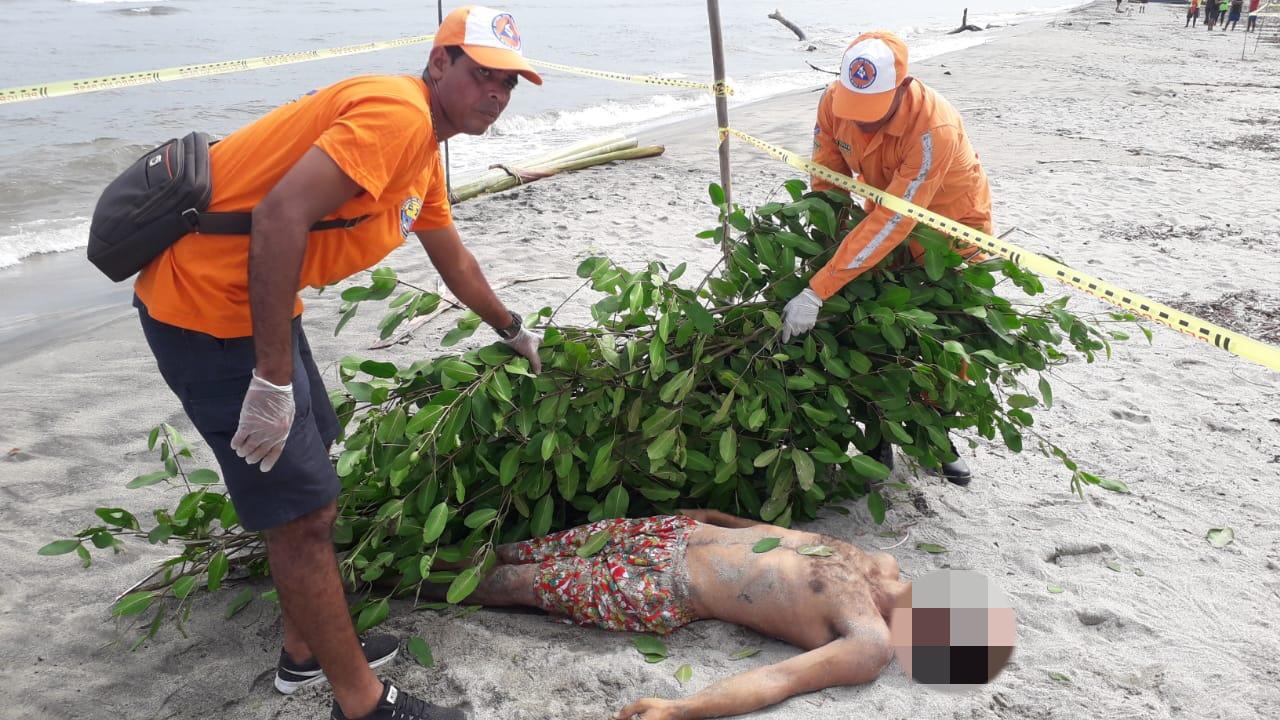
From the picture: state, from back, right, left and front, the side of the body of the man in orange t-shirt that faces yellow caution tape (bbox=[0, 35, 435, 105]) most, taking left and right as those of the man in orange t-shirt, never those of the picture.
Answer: left

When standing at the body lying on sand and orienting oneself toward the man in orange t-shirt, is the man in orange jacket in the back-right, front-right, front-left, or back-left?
back-right

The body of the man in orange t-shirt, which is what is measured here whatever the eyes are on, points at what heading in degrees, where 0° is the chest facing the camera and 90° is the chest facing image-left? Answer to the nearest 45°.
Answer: approximately 270°

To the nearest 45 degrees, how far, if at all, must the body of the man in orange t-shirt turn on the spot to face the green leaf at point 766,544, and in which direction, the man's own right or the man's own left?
0° — they already face it

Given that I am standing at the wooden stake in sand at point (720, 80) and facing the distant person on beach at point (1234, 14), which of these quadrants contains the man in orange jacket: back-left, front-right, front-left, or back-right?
back-right

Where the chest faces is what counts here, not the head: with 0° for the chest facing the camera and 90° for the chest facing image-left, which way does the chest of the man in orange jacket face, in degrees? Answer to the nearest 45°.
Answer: approximately 45°

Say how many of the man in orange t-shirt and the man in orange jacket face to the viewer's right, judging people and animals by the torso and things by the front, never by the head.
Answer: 1

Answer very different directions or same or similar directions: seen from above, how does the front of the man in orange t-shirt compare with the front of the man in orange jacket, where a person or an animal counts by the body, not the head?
very different directions

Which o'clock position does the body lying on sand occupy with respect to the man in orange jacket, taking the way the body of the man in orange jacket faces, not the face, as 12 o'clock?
The body lying on sand is roughly at 11 o'clock from the man in orange jacket.

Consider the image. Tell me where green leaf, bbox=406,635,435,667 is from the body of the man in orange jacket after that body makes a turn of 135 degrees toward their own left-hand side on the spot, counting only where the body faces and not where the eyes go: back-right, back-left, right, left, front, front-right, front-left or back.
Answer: back-right

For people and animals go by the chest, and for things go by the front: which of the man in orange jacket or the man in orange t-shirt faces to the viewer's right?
the man in orange t-shirt
